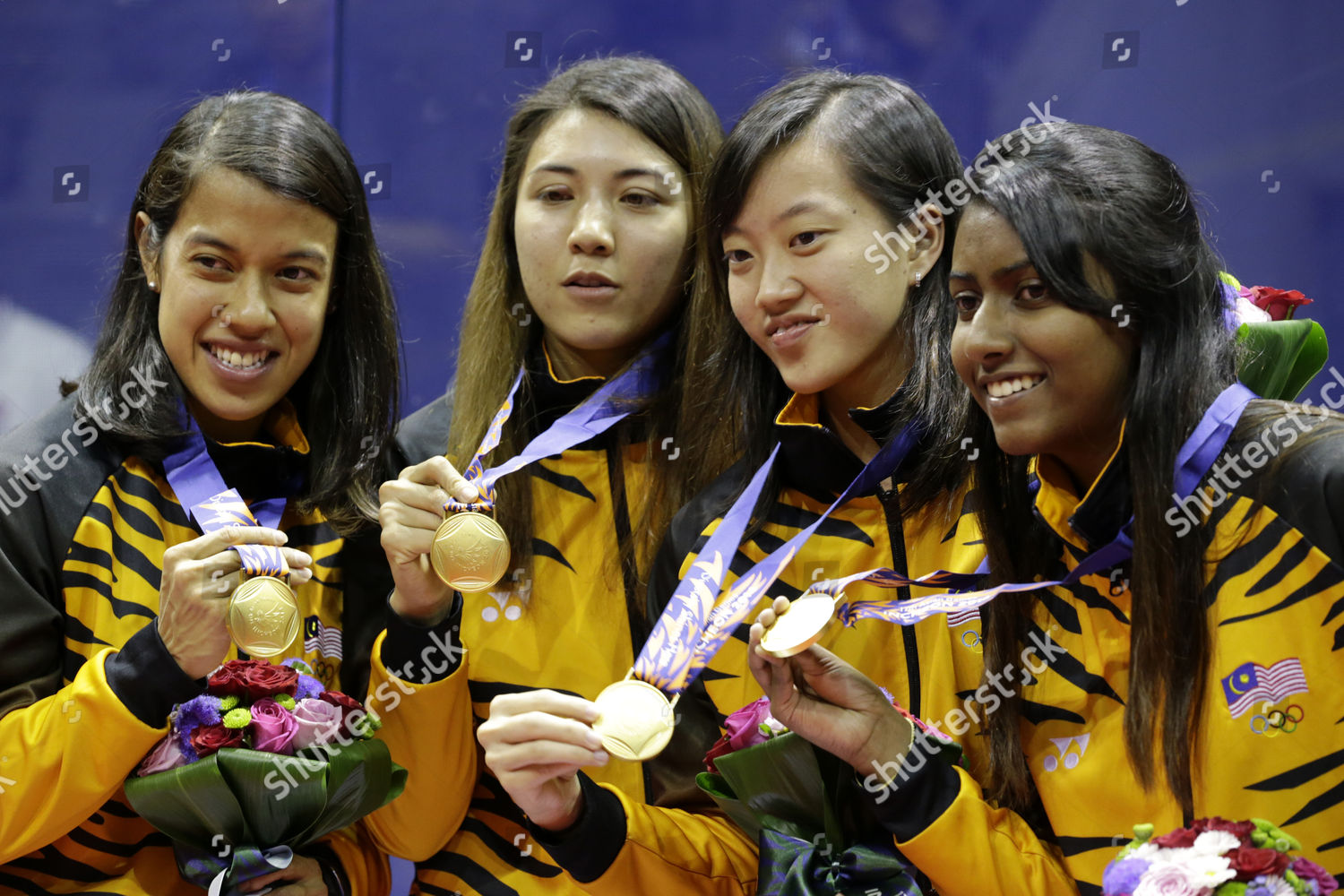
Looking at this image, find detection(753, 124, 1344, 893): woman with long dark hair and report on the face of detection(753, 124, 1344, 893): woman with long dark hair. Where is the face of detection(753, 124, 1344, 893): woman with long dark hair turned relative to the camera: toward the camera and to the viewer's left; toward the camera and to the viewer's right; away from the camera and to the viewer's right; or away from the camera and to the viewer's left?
toward the camera and to the viewer's left

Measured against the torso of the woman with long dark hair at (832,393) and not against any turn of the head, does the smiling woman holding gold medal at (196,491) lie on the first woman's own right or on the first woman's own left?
on the first woman's own right

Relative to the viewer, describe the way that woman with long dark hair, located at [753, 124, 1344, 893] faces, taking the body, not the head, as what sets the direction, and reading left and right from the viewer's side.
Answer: facing the viewer and to the left of the viewer

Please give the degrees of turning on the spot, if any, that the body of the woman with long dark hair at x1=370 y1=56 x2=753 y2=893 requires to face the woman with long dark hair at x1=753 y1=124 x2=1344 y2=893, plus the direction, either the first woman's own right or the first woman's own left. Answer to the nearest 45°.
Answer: approximately 45° to the first woman's own left

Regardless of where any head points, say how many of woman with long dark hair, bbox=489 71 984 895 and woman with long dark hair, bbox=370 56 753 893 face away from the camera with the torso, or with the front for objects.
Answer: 0

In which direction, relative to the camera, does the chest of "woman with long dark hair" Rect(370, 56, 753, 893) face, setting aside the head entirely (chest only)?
toward the camera

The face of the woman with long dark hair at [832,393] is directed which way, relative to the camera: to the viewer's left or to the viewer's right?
to the viewer's left

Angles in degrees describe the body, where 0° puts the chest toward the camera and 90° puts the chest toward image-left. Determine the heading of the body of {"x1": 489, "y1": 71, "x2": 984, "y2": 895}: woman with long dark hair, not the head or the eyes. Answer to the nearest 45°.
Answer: approximately 45°
